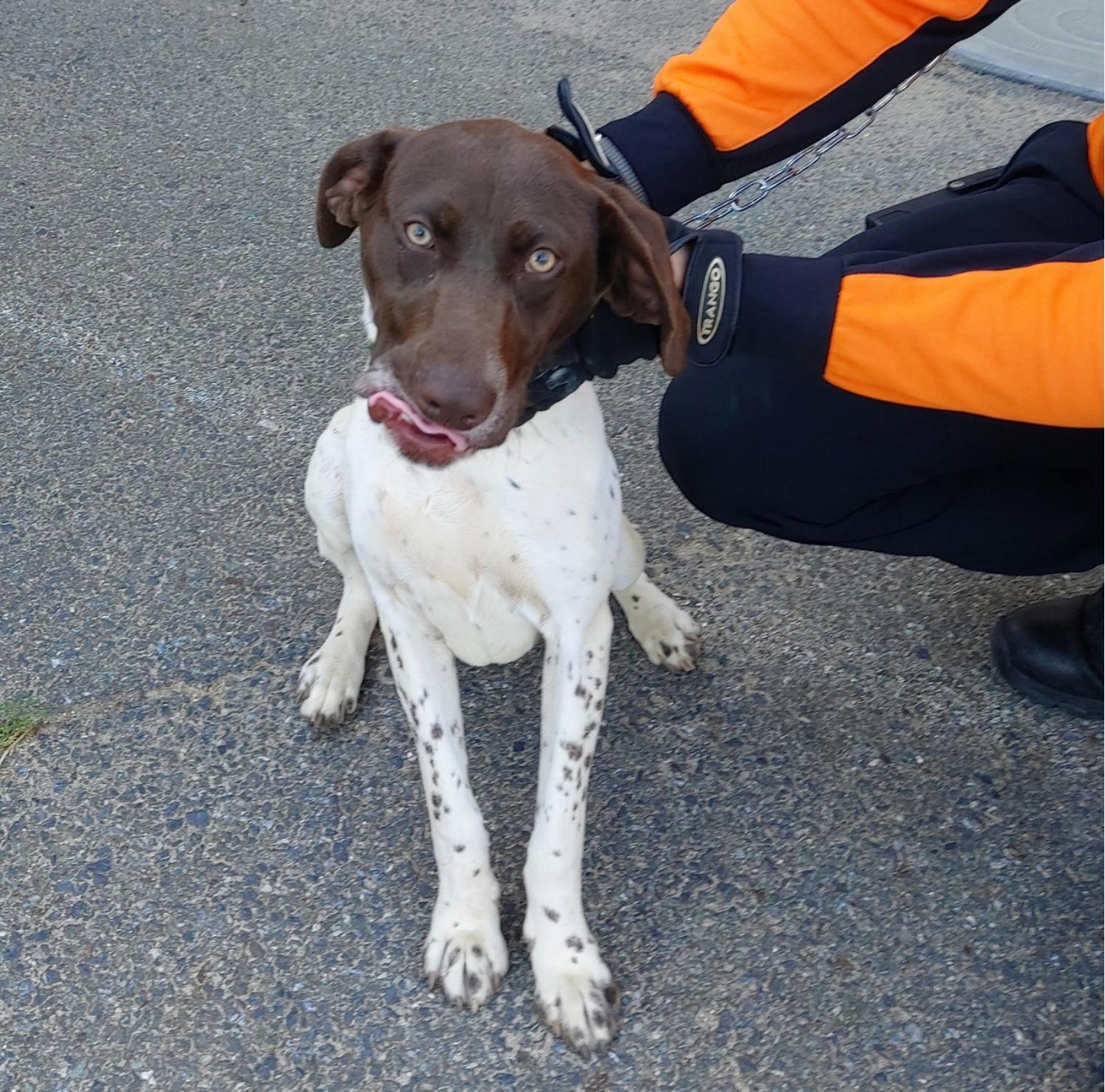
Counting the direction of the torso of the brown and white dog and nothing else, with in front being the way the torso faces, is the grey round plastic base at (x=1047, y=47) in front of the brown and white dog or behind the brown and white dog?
behind

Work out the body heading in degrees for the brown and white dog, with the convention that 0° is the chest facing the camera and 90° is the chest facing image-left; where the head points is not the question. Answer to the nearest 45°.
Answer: approximately 0°
